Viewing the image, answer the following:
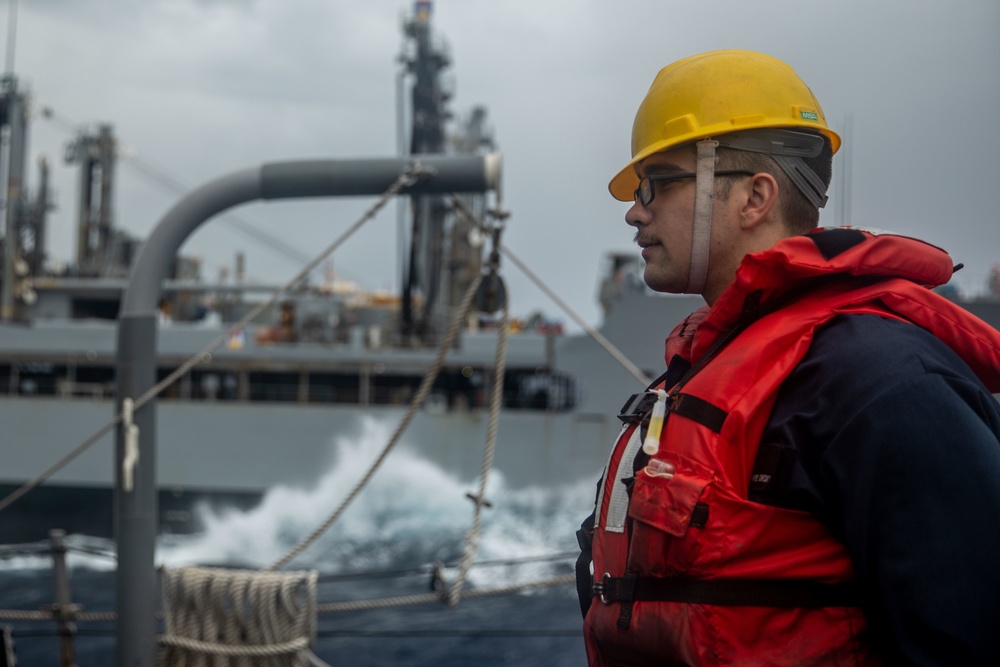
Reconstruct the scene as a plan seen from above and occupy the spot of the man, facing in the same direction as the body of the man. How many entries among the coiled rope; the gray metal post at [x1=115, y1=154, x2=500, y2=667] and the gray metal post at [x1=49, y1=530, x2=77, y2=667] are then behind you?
0

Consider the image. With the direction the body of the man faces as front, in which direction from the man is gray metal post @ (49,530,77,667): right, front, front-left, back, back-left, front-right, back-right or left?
front-right

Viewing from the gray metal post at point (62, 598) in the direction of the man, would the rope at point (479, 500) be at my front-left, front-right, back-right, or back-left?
front-left

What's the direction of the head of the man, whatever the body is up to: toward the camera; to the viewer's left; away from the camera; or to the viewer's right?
to the viewer's left

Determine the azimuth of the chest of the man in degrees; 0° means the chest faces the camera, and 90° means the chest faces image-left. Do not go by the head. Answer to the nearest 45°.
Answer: approximately 90°

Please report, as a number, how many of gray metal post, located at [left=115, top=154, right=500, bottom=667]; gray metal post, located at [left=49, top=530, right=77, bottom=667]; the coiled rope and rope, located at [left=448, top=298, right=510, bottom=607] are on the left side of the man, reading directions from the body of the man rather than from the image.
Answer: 0

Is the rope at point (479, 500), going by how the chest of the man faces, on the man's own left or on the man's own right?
on the man's own right

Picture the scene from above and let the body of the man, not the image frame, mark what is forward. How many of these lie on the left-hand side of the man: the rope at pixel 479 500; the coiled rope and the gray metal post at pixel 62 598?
0

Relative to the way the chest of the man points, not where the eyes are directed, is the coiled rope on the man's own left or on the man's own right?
on the man's own right

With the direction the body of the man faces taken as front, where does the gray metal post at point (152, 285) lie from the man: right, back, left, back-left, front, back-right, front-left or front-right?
front-right
